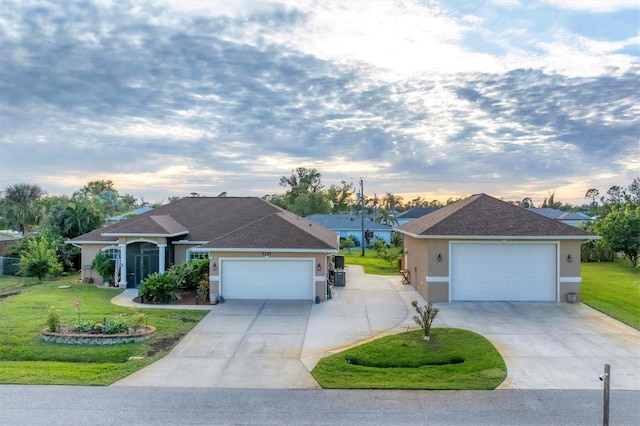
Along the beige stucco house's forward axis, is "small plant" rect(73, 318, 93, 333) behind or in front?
in front

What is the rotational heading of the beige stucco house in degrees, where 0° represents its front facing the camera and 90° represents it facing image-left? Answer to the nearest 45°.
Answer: approximately 0°

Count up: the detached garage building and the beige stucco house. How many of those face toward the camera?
2

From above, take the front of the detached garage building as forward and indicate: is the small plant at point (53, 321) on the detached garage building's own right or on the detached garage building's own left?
on the detached garage building's own right

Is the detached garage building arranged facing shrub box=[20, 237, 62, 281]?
no

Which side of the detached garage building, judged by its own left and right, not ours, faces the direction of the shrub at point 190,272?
right

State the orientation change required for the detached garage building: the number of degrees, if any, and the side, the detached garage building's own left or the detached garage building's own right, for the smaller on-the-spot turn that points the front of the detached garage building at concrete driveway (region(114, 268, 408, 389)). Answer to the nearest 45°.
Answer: approximately 45° to the detached garage building's own right

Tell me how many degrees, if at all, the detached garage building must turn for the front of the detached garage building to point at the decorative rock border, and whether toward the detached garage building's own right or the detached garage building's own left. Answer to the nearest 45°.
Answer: approximately 45° to the detached garage building's own right

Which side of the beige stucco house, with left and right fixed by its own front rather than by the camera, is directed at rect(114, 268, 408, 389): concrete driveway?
front

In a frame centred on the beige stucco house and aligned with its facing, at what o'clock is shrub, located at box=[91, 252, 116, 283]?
The shrub is roughly at 2 o'clock from the beige stucco house.

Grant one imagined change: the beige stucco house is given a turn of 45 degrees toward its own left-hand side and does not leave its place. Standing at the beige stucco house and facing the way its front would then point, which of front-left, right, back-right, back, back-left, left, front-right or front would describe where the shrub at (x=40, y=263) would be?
back

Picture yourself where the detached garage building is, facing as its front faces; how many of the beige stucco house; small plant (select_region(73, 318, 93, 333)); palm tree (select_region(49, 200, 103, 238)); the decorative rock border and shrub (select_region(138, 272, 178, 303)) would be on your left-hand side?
0

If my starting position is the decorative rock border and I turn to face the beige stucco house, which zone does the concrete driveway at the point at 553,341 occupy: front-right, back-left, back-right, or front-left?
front-right

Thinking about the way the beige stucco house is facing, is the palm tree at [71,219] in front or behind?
behind

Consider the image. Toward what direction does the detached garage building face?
toward the camera

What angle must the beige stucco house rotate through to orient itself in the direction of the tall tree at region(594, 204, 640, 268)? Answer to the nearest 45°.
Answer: approximately 90° to its left
